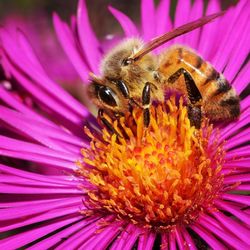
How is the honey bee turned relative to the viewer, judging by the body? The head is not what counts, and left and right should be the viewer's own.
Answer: facing to the left of the viewer
